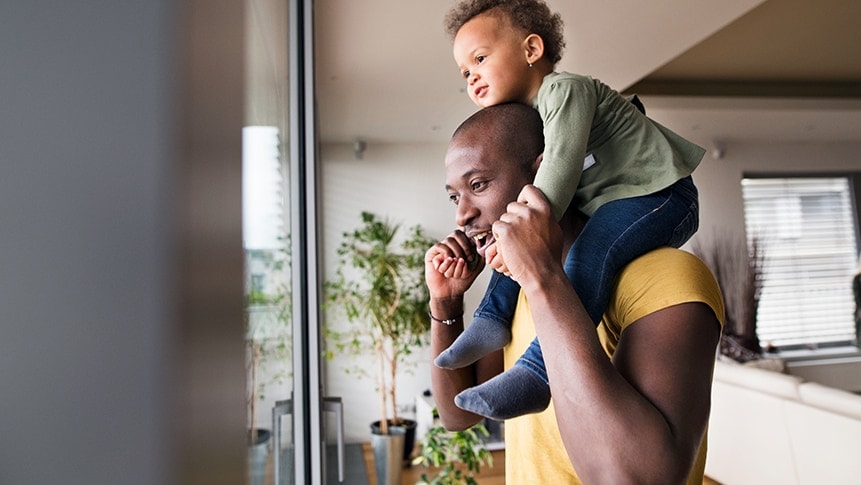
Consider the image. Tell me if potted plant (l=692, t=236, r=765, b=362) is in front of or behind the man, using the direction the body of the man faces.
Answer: behind

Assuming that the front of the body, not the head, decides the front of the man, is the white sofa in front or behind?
behind

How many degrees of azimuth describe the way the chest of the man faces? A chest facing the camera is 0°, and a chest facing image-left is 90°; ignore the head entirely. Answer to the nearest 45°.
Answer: approximately 45°
